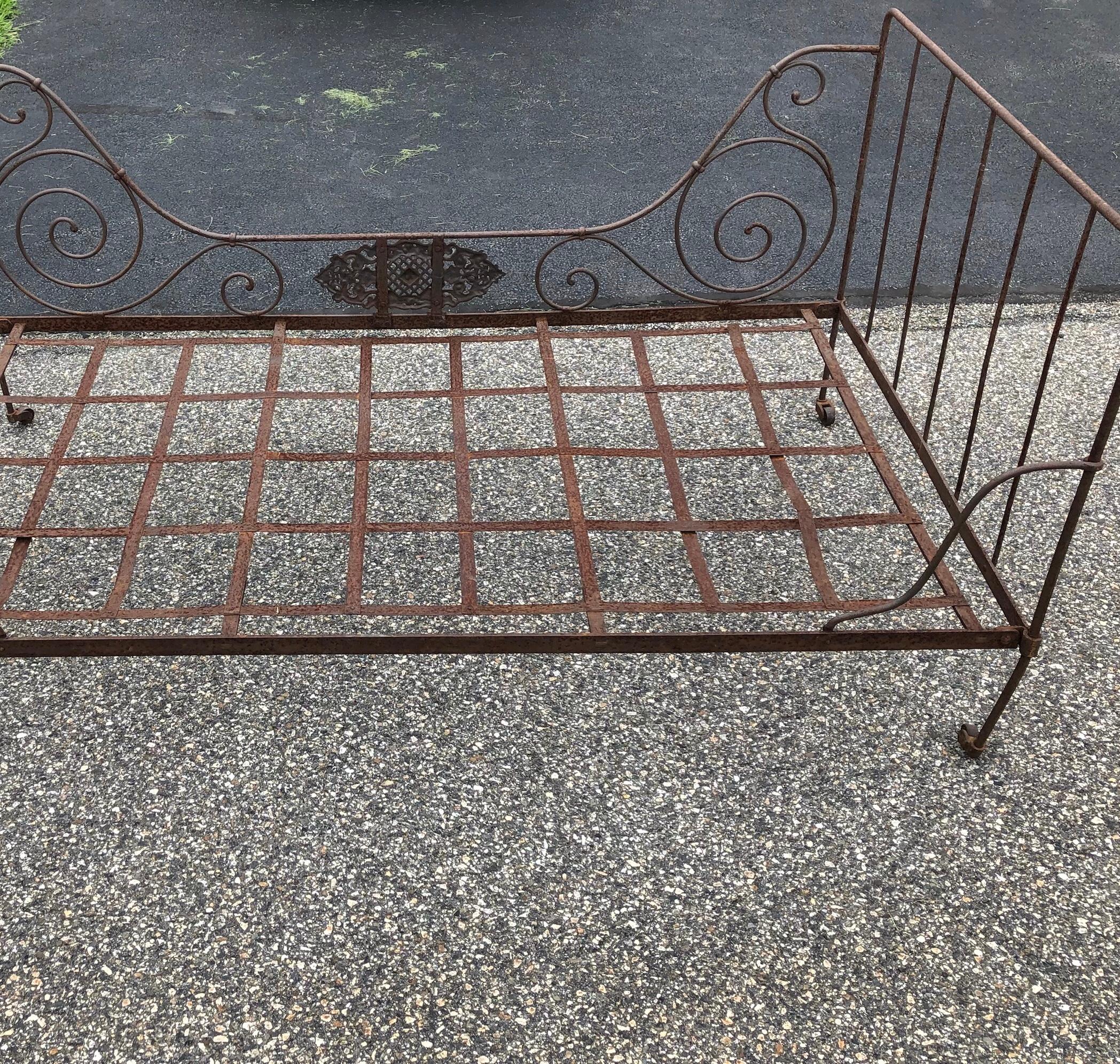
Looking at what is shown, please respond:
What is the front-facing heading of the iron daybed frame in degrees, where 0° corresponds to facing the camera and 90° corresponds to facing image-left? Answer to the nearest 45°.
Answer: approximately 0°
